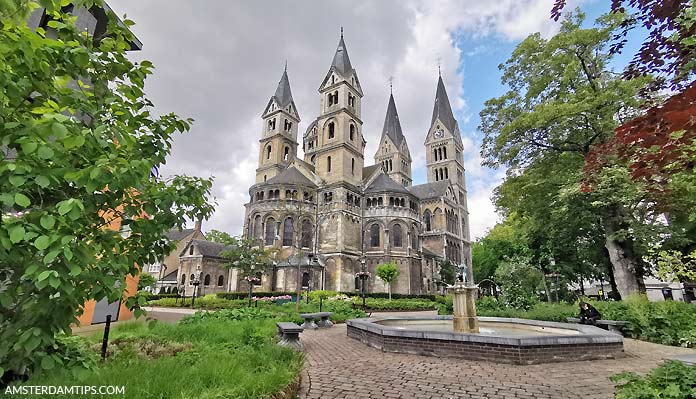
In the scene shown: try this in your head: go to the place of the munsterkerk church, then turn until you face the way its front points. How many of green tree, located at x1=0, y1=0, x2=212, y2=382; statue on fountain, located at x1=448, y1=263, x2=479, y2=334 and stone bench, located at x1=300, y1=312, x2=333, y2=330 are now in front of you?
0

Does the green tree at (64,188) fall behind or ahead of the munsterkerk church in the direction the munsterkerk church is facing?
behind

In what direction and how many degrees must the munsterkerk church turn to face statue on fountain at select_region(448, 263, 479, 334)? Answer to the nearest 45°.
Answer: approximately 135° to its right

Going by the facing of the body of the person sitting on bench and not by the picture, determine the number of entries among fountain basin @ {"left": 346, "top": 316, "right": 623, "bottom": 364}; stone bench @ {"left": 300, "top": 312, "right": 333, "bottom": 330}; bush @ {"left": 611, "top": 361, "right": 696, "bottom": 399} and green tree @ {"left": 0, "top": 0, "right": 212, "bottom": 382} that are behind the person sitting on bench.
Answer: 0

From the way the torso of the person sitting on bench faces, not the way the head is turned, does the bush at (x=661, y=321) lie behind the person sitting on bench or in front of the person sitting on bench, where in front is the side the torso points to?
behind

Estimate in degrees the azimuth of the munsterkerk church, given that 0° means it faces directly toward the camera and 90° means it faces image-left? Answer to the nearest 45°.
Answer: approximately 225°

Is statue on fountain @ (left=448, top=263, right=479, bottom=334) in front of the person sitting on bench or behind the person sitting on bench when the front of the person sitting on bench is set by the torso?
in front

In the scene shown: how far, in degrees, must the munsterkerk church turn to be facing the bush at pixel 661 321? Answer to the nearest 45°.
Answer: approximately 135° to its right

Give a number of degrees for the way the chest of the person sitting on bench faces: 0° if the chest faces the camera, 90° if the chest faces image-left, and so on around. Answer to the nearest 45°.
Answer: approximately 45°

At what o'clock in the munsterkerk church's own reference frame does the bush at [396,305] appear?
The bush is roughly at 4 o'clock from the munsterkerk church.

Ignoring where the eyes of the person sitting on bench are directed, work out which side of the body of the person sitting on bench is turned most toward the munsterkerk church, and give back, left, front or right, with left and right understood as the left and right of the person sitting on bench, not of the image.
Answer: right

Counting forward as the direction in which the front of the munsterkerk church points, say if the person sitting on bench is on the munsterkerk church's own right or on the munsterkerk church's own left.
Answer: on the munsterkerk church's own right

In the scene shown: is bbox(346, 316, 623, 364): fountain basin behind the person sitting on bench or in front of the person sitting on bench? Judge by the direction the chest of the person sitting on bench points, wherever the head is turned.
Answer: in front
